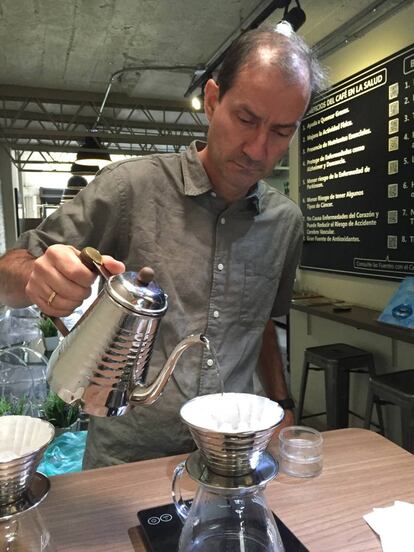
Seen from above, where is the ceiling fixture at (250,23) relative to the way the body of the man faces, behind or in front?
behind

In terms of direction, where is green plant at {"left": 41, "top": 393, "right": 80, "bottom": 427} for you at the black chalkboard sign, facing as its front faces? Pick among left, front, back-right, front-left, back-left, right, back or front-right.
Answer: front

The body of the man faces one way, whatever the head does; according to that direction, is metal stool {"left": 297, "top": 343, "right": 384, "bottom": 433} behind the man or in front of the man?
behind

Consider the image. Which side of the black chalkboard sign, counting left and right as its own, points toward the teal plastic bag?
front

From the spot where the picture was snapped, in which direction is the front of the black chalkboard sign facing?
facing the viewer and to the left of the viewer

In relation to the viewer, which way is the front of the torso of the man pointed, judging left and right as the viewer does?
facing the viewer

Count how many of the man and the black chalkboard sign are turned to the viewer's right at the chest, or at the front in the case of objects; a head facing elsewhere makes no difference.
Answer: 0

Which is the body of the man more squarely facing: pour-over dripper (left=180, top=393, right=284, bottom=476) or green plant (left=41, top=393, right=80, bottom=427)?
the pour-over dripper

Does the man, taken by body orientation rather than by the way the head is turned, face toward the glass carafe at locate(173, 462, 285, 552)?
yes

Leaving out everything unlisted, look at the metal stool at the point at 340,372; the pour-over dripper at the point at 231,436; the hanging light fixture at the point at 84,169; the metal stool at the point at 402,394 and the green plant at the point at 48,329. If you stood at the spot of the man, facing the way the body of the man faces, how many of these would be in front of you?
1

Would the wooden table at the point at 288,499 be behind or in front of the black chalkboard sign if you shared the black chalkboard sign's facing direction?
in front
